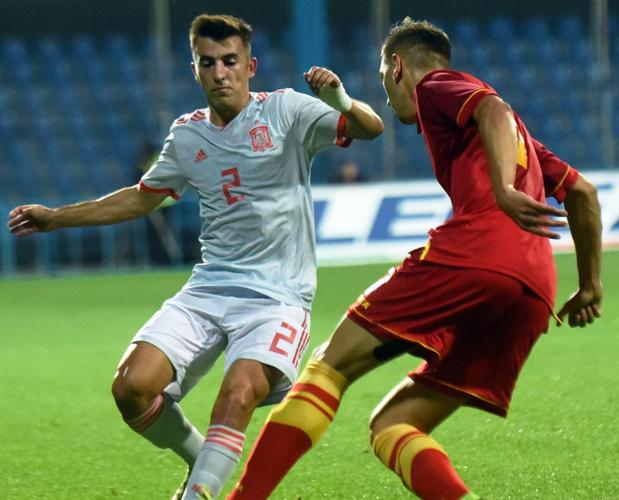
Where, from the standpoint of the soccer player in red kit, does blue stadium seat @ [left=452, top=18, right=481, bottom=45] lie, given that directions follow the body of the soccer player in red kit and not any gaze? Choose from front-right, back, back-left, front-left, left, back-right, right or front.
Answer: front-right

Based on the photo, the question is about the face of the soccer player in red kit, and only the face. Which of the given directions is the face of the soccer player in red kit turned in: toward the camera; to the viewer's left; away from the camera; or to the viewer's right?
to the viewer's left

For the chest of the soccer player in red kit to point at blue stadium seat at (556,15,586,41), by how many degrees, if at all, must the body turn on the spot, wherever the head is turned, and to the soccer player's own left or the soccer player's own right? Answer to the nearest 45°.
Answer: approximately 45° to the soccer player's own right

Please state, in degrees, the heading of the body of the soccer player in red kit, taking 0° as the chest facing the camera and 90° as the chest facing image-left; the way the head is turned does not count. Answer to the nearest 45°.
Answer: approximately 135°

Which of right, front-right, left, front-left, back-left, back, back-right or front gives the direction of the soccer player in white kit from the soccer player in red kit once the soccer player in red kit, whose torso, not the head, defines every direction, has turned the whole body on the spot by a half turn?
back

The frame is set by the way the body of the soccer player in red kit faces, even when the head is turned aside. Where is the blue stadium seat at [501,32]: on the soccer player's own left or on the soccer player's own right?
on the soccer player's own right
